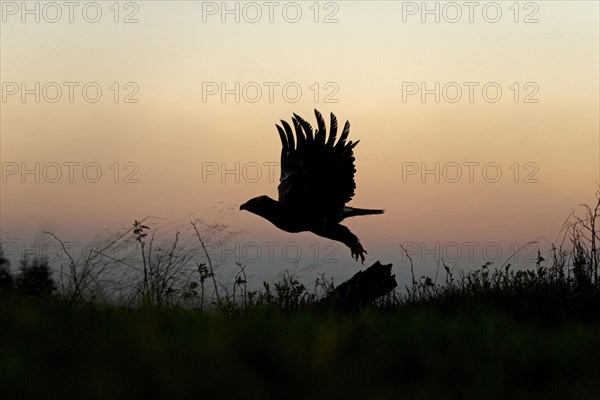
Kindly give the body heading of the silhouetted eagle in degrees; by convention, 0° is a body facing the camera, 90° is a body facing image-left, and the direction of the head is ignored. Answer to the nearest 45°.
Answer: approximately 90°
